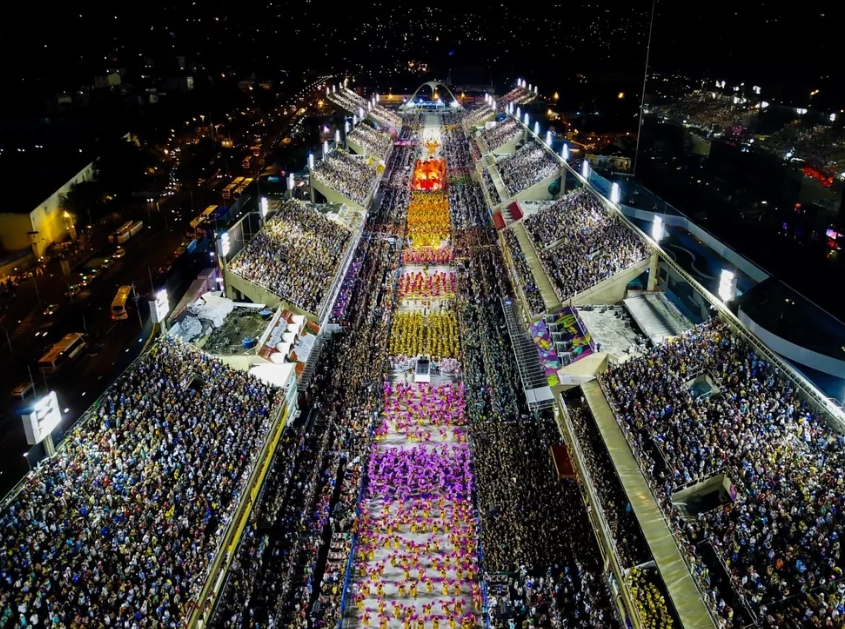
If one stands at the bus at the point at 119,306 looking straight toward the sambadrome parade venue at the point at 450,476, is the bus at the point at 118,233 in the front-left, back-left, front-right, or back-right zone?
back-left

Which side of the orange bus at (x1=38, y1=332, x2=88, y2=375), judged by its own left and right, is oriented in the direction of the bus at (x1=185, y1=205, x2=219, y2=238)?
front

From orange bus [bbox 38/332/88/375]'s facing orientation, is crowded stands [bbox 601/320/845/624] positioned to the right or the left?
on its left

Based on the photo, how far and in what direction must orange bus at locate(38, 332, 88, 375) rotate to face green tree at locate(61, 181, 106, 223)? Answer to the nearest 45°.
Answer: approximately 135° to its right

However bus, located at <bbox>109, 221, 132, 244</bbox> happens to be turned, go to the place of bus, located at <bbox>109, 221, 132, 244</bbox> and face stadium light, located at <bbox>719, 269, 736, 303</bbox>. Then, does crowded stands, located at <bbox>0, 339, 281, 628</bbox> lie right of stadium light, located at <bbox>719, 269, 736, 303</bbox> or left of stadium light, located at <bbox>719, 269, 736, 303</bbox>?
right

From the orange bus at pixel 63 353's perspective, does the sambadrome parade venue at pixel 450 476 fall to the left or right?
on its right

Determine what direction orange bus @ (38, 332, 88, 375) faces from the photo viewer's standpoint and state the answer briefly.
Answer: facing the viewer and to the left of the viewer
